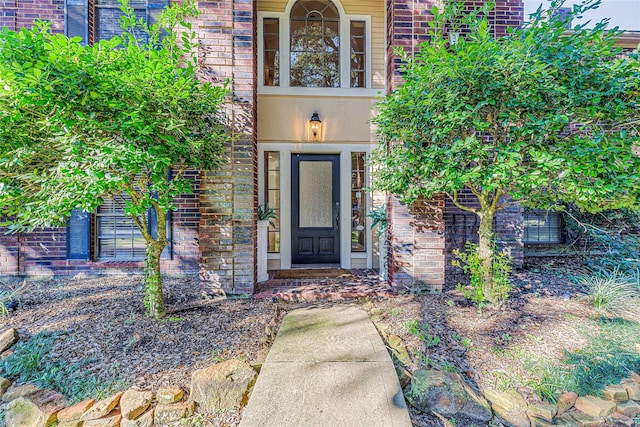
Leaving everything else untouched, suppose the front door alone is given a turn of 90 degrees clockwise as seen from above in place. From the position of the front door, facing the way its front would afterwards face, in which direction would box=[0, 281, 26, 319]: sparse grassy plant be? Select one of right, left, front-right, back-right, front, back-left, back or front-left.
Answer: front-left

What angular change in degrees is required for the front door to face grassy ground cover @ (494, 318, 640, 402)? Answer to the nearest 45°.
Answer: approximately 45° to its left

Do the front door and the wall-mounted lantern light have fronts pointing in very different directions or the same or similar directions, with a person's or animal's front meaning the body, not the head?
same or similar directions

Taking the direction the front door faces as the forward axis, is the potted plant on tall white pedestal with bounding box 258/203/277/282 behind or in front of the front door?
in front

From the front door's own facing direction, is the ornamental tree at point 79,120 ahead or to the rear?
ahead

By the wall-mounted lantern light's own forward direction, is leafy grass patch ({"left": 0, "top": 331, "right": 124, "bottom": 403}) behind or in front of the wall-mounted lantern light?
in front

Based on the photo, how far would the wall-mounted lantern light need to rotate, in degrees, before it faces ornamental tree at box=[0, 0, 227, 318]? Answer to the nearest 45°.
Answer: approximately 45° to its right

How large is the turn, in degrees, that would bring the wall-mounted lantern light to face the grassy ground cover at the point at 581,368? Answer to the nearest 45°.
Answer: approximately 45° to its left

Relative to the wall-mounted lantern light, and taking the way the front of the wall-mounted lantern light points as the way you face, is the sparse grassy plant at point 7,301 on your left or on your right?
on your right

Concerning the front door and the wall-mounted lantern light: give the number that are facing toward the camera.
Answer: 2

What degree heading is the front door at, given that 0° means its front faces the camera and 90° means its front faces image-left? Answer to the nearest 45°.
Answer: approximately 0°

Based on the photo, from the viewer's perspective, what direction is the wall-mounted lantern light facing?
toward the camera
